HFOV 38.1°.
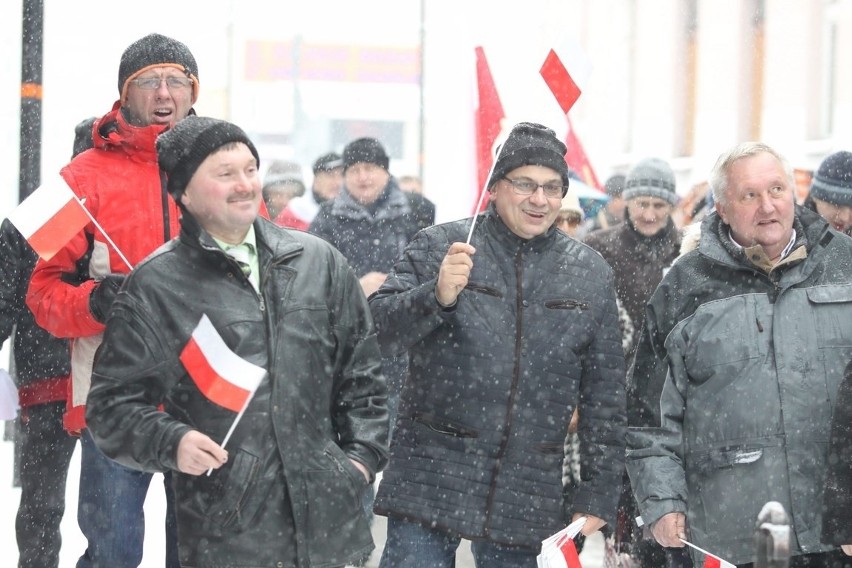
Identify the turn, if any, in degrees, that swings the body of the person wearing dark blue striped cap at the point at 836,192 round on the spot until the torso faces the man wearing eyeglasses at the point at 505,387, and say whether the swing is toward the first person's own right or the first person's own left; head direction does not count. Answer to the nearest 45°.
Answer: approximately 90° to the first person's own right

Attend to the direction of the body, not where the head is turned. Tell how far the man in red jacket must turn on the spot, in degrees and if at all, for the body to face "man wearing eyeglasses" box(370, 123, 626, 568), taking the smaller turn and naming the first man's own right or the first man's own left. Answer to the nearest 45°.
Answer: approximately 45° to the first man's own left

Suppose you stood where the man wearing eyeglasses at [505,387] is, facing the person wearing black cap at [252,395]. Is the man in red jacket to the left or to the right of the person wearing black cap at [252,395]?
right

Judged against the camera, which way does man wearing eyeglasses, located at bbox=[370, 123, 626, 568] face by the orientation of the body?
toward the camera

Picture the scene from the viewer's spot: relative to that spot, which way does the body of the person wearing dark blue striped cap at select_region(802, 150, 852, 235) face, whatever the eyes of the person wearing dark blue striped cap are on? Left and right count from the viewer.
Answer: facing the viewer and to the right of the viewer

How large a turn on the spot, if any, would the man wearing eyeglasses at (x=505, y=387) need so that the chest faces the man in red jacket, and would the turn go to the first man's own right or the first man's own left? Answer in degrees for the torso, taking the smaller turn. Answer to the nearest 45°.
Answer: approximately 90° to the first man's own right
